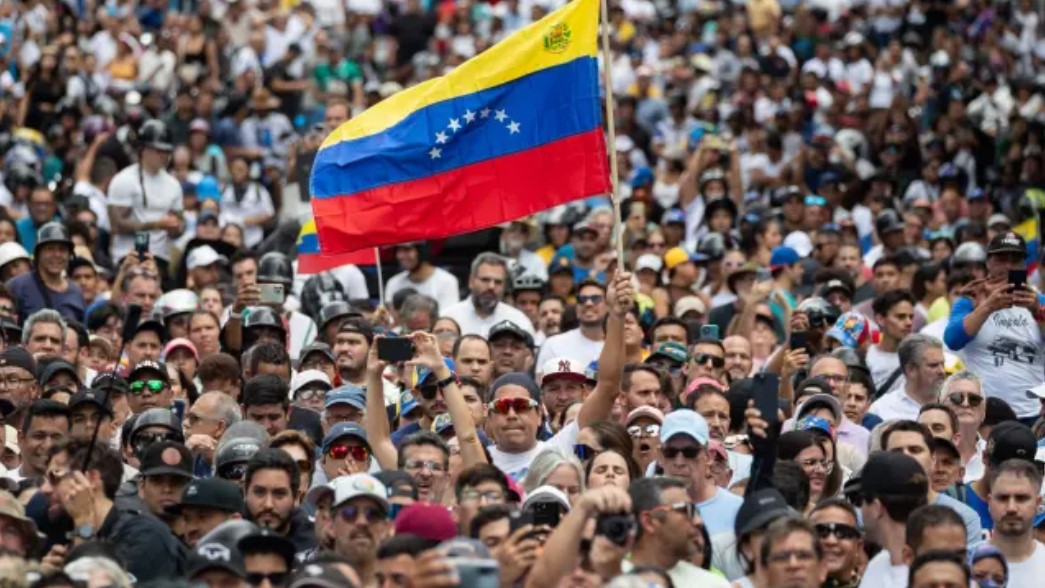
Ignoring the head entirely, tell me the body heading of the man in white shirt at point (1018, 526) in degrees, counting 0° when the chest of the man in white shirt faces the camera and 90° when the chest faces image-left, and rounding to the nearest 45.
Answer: approximately 0°

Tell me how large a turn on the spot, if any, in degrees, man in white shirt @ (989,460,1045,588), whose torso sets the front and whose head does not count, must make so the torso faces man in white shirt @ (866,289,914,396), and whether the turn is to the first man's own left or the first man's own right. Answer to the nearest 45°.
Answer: approximately 180°

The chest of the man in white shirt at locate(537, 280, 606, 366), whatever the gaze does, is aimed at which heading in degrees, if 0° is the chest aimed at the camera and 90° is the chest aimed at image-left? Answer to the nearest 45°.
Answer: approximately 0°
